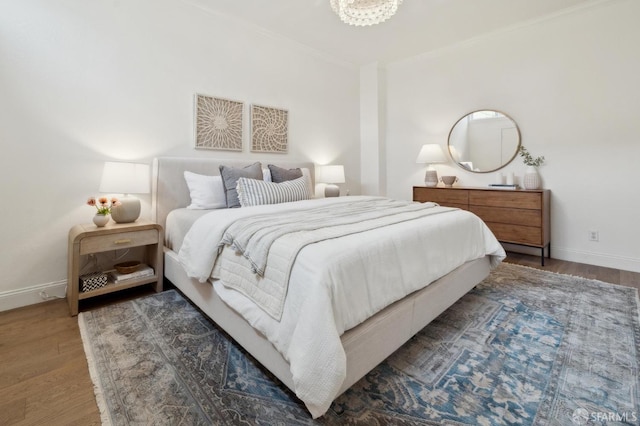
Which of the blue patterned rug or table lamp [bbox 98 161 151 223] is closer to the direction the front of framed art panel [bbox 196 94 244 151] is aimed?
the blue patterned rug

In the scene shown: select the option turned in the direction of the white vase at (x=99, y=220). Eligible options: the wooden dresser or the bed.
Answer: the wooden dresser

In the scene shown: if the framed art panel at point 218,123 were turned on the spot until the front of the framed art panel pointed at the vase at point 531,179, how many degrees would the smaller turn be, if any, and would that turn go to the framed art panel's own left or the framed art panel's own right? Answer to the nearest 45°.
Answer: approximately 45° to the framed art panel's own left

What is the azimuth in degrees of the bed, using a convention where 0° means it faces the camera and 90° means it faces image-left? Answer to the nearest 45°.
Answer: approximately 315°

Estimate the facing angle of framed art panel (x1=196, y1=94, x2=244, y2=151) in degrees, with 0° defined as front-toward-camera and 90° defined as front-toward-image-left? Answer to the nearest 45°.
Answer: approximately 315°

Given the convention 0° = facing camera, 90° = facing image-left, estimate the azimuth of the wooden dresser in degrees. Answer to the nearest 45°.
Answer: approximately 45°

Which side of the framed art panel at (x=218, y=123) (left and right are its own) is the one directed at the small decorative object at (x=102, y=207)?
right

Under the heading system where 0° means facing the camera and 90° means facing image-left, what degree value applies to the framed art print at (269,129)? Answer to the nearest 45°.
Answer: approximately 315°

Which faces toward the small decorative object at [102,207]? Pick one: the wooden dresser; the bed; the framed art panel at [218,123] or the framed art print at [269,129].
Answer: the wooden dresser
